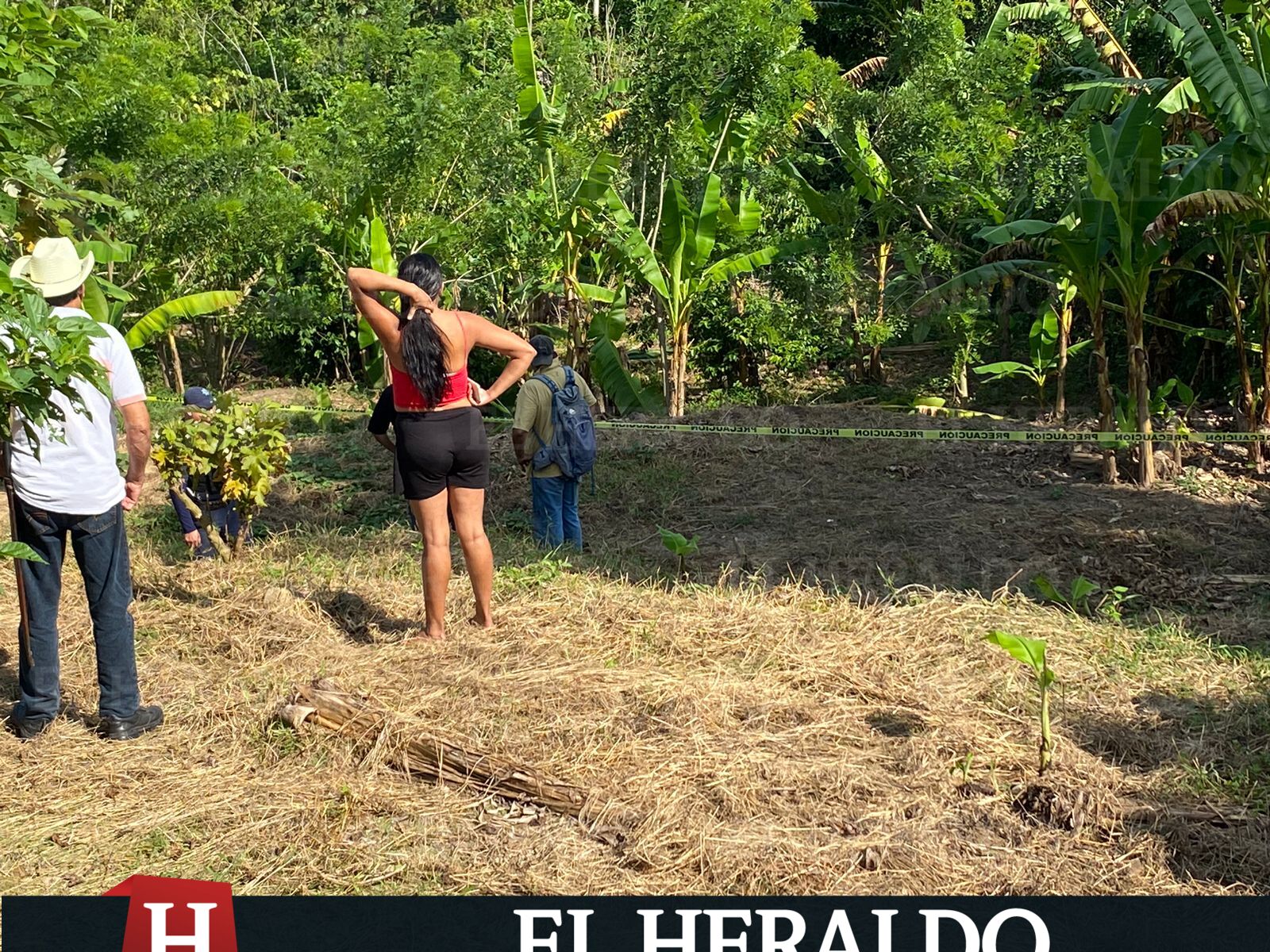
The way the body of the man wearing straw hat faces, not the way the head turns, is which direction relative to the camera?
away from the camera

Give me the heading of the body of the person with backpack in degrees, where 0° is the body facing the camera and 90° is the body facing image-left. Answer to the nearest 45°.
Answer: approximately 135°

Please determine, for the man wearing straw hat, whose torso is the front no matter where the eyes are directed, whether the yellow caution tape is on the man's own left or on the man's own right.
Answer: on the man's own right

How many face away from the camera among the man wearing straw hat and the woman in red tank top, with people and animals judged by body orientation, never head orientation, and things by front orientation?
2

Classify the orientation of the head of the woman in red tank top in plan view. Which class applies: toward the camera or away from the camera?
away from the camera

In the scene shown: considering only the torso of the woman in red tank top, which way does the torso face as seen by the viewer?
away from the camera

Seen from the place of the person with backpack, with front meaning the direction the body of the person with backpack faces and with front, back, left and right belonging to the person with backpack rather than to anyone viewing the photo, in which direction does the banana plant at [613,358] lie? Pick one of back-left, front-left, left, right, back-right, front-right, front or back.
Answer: front-right
